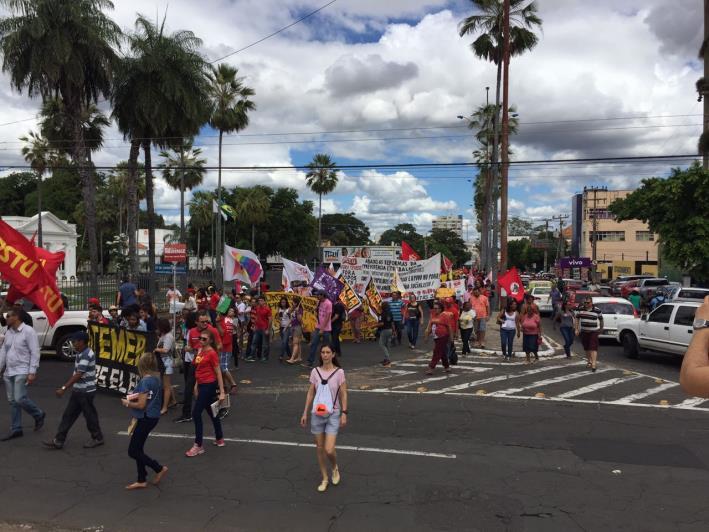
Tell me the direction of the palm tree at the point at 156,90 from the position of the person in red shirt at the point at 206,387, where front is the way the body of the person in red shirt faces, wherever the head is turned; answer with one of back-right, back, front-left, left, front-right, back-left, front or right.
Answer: back-right

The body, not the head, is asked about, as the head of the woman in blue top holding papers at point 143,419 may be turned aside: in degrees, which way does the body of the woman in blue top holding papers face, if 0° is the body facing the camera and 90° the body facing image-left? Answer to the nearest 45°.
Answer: approximately 90°

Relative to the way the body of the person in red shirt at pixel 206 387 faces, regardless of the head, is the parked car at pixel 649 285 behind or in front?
behind

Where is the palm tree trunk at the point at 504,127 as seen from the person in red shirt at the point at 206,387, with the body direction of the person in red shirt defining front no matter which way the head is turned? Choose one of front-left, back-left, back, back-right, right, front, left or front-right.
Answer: back

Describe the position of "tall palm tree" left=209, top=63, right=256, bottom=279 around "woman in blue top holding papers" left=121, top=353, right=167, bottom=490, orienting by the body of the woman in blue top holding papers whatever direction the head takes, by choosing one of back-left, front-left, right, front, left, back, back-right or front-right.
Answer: right
